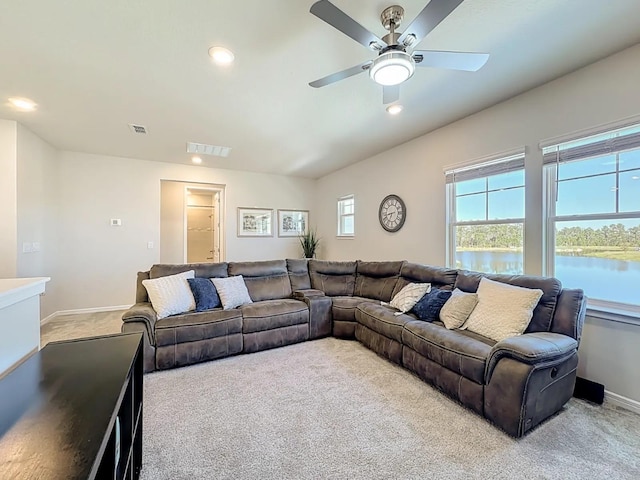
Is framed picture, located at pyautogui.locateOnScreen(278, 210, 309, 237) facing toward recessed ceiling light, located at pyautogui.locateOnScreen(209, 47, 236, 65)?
yes

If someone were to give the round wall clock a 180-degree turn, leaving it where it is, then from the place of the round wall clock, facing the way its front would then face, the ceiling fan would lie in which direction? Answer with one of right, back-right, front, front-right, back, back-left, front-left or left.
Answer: back-right

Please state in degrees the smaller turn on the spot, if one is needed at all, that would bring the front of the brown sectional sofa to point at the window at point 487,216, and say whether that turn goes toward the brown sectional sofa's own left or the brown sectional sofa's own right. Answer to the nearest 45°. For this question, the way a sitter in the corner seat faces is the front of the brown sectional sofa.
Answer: approximately 135° to the brown sectional sofa's own left

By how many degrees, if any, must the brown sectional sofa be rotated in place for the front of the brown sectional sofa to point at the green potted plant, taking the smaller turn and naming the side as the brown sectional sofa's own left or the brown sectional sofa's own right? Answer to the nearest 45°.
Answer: approximately 180°

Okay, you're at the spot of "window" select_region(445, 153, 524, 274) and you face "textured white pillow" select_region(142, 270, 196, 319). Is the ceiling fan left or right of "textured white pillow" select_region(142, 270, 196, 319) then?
left

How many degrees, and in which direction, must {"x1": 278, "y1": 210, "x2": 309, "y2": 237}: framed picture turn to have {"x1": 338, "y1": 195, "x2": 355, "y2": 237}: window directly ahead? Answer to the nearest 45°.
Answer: approximately 45° to its left

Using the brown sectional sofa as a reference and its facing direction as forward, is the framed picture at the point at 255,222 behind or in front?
behind

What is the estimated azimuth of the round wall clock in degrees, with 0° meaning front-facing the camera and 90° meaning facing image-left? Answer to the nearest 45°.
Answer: approximately 45°

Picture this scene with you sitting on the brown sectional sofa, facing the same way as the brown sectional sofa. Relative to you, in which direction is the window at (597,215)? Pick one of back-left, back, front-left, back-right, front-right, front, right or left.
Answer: left

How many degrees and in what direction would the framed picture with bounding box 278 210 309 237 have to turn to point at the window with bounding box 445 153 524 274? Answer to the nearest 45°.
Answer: approximately 45° to its left

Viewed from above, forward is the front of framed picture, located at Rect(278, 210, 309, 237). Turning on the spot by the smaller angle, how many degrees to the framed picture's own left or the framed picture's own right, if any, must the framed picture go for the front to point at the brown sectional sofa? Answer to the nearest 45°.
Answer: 0° — it already faces it

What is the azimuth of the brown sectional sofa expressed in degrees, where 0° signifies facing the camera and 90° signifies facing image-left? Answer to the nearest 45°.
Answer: approximately 0°

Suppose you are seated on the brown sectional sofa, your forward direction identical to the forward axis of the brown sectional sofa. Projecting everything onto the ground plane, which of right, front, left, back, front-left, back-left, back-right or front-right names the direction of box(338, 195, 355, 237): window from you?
back

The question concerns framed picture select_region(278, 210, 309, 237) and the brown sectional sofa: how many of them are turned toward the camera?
2
